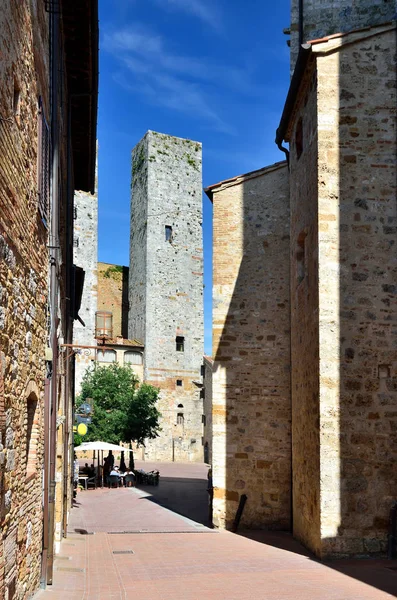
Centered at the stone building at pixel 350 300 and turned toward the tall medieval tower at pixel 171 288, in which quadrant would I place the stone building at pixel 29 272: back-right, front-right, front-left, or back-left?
back-left

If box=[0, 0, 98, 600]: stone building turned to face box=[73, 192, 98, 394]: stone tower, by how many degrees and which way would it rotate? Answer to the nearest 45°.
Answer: approximately 90° to its left

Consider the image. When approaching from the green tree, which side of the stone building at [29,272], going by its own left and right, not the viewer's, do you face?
left

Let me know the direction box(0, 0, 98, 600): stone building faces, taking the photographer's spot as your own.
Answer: facing to the right of the viewer

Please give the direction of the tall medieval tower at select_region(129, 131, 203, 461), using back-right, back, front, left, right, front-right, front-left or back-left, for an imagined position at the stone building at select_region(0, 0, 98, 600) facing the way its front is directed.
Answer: left

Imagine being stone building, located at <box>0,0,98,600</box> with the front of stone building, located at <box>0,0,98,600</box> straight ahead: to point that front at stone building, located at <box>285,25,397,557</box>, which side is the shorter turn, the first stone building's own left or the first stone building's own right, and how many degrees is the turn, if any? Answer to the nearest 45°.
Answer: approximately 45° to the first stone building's own left

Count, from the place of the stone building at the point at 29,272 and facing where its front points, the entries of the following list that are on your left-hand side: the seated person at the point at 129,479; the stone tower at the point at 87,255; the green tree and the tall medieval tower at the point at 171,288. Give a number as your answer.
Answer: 4
